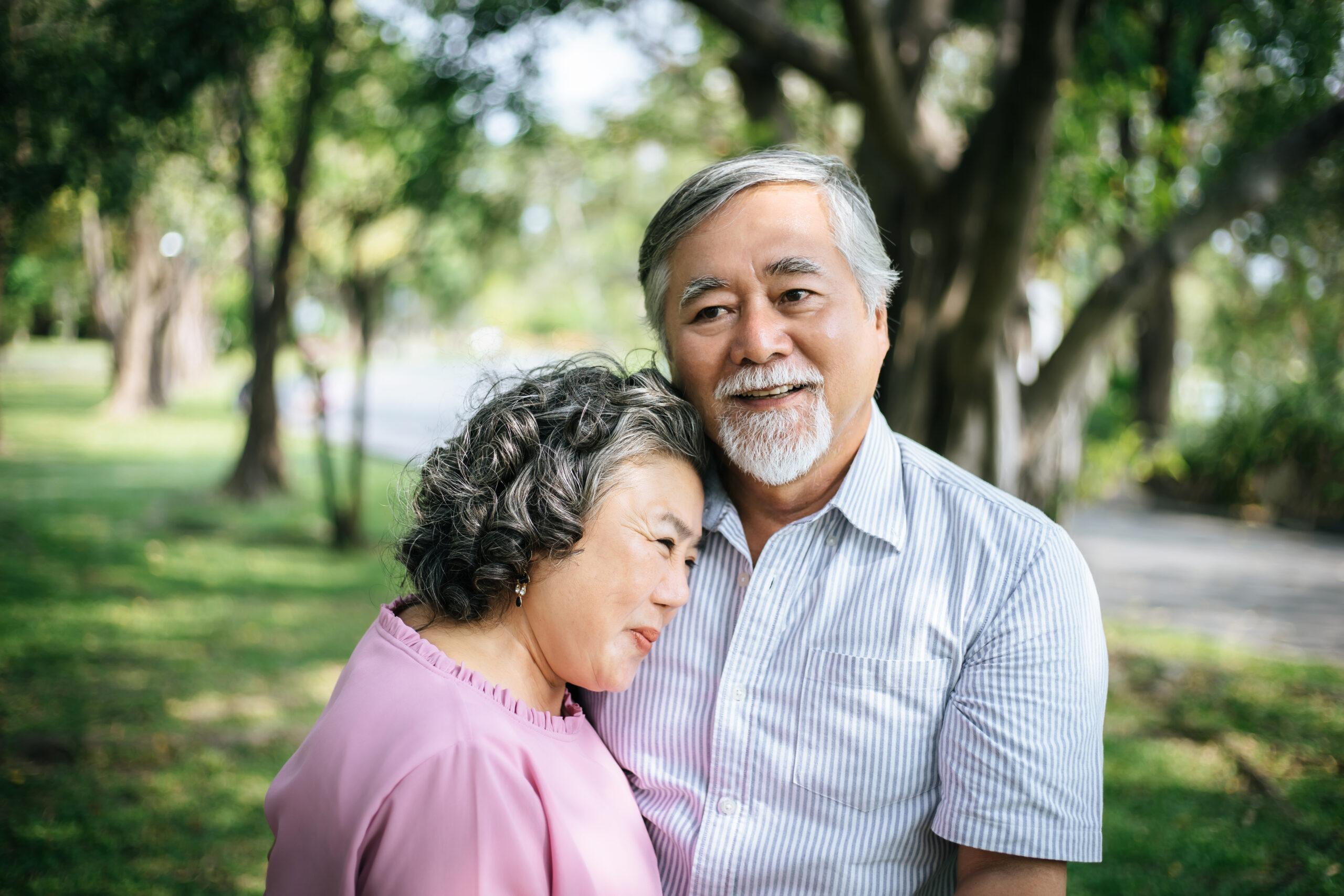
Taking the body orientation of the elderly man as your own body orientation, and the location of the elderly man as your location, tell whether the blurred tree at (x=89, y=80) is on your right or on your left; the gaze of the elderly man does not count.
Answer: on your right

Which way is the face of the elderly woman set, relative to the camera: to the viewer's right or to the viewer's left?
to the viewer's right

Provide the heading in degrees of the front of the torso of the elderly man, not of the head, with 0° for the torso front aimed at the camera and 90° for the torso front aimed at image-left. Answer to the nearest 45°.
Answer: approximately 45°

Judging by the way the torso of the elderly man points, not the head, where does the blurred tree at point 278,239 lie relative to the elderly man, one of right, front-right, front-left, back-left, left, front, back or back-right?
right

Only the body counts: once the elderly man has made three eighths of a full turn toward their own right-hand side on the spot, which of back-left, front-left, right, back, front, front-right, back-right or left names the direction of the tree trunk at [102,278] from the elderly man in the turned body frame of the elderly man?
front-left

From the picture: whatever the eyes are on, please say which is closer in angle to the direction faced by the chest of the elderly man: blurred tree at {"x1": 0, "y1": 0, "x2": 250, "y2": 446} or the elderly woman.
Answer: the elderly woman

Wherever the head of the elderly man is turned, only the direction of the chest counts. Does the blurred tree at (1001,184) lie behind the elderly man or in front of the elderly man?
behind
